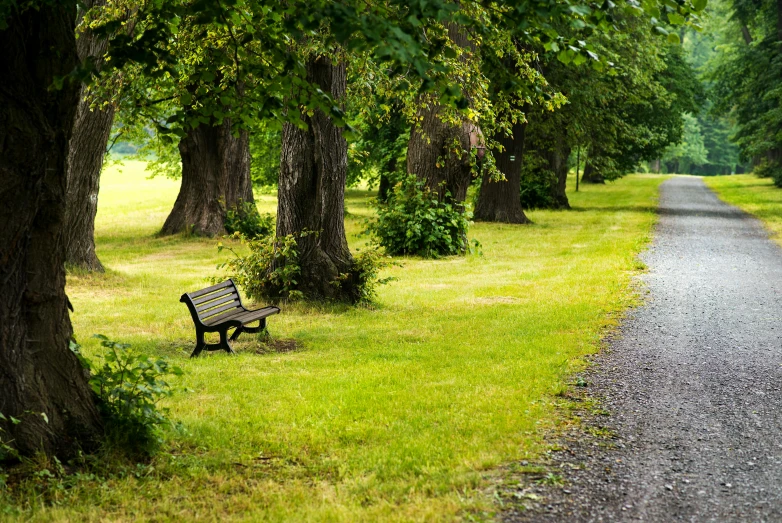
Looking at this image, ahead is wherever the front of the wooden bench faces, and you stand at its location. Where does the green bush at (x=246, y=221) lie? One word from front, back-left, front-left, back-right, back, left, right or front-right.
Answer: back-left

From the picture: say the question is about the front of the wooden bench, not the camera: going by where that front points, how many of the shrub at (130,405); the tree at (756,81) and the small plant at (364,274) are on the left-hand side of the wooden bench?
2

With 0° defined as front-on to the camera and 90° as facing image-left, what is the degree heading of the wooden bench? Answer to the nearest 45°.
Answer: approximately 315°

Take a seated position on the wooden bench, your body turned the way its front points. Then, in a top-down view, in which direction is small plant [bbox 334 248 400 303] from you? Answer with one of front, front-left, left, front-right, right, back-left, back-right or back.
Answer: left

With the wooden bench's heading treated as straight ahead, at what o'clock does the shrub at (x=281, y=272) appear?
The shrub is roughly at 8 o'clock from the wooden bench.

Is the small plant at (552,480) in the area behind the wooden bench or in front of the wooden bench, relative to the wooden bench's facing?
in front

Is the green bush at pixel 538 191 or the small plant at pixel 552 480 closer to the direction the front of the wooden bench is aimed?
the small plant

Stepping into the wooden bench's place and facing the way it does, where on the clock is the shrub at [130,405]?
The shrub is roughly at 2 o'clock from the wooden bench.

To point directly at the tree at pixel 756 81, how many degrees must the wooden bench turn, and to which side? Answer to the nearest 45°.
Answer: approximately 90° to its left
